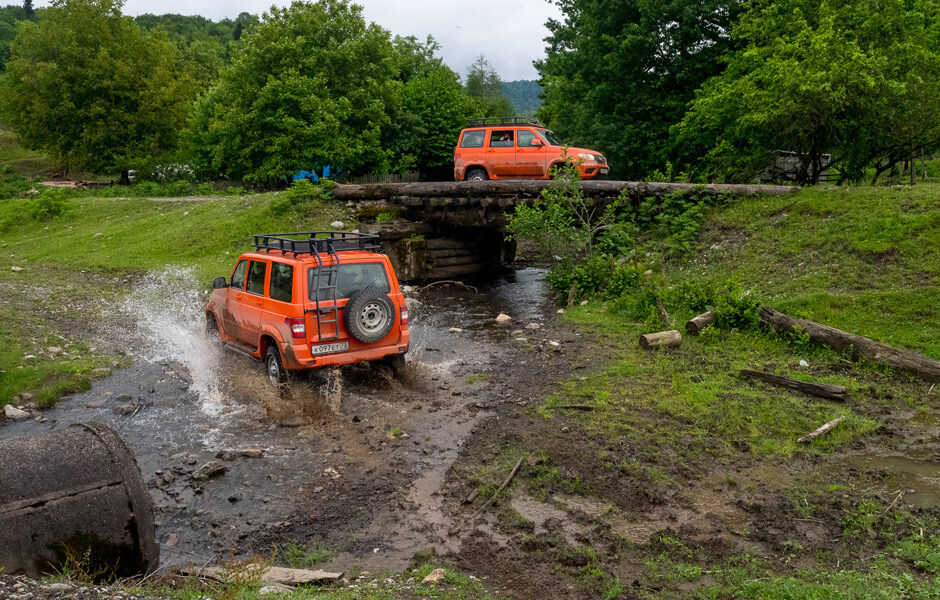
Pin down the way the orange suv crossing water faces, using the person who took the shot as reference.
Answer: facing away from the viewer and to the left of the viewer

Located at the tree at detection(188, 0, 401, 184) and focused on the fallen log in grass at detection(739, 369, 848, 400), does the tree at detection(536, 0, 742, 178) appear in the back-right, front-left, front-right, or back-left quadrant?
front-left

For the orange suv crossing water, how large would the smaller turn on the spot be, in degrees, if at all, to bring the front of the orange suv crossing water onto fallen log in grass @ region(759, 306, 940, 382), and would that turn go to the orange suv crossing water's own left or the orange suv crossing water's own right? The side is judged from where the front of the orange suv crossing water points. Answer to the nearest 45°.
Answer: approximately 135° to the orange suv crossing water's own right

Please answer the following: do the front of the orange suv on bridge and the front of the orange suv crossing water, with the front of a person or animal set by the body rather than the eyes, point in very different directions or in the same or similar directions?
very different directions

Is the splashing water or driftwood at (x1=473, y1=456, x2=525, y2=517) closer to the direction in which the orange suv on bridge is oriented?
the driftwood

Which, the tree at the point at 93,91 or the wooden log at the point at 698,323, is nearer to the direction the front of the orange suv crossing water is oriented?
the tree

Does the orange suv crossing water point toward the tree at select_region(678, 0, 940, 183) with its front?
no

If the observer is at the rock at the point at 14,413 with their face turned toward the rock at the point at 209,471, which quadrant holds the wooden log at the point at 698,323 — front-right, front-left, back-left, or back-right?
front-left

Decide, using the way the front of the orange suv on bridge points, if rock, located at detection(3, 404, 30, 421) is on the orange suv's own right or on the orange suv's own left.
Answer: on the orange suv's own right

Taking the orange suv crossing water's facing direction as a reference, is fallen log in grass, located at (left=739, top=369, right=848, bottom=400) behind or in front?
behind

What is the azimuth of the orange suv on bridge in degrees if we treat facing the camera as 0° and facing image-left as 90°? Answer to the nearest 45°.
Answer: approximately 315°
